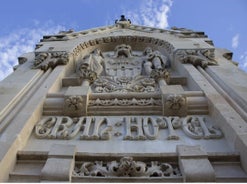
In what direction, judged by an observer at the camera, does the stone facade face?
facing the viewer
